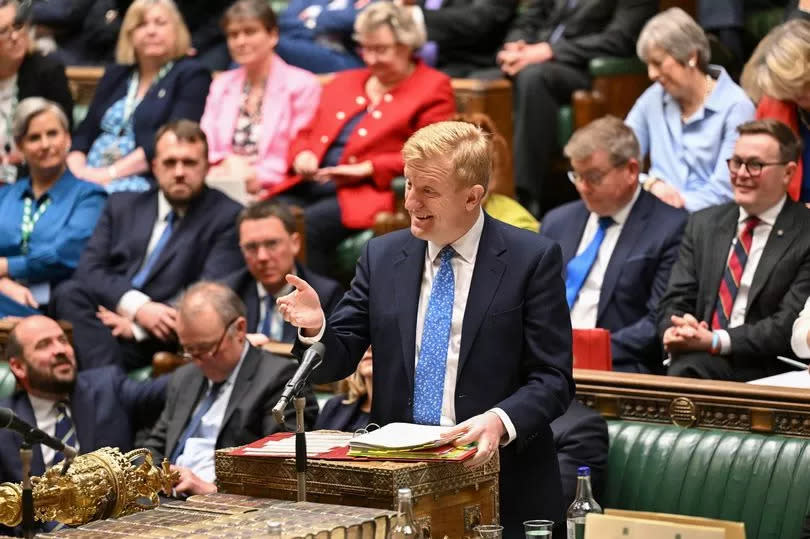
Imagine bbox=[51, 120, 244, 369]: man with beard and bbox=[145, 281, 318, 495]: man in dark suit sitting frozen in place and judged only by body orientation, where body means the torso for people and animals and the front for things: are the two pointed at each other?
no

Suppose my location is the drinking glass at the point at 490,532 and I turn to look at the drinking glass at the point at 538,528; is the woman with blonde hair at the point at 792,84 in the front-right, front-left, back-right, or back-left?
front-left

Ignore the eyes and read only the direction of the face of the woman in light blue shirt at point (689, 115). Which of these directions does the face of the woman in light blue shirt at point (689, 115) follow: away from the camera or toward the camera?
toward the camera

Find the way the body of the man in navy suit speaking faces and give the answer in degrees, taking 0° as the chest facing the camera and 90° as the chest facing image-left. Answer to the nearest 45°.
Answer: approximately 45°

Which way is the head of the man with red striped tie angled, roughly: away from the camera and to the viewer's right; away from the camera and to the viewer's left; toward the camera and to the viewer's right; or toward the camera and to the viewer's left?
toward the camera and to the viewer's left

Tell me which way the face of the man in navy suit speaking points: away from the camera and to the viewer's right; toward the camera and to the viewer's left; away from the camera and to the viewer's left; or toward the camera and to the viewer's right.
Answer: toward the camera and to the viewer's left

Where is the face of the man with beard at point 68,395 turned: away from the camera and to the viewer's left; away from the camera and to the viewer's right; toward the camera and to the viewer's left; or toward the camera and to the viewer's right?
toward the camera and to the viewer's right

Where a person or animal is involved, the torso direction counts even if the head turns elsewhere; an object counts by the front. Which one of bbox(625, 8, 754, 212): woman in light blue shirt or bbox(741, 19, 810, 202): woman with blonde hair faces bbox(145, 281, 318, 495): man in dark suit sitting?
the woman in light blue shirt

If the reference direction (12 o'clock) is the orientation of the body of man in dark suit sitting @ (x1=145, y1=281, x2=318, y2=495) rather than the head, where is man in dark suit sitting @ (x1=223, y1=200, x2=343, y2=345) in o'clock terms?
man in dark suit sitting @ (x1=223, y1=200, x2=343, y2=345) is roughly at 5 o'clock from man in dark suit sitting @ (x1=145, y1=281, x2=318, y2=495).

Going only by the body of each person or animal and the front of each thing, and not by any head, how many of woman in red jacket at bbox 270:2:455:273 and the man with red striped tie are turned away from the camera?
0

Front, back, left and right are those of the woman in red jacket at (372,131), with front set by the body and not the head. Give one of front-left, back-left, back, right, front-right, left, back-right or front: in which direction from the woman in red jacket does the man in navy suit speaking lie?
front-left

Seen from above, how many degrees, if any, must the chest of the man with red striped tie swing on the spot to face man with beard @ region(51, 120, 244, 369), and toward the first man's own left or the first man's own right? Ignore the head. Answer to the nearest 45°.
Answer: approximately 45° to the first man's own right

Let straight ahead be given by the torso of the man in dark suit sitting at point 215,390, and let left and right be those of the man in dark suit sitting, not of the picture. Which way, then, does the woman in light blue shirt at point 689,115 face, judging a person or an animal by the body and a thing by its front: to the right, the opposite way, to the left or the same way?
the same way

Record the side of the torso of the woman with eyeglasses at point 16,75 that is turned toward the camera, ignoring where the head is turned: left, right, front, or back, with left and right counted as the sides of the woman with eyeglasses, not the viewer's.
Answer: front

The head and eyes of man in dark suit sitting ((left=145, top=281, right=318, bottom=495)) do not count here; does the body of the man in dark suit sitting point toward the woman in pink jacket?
no

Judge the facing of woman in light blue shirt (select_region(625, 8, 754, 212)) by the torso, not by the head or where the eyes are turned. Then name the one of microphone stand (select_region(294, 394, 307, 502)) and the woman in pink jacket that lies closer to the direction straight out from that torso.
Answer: the microphone stand

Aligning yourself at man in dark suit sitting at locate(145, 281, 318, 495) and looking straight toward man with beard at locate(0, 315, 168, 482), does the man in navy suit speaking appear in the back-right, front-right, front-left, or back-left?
back-left

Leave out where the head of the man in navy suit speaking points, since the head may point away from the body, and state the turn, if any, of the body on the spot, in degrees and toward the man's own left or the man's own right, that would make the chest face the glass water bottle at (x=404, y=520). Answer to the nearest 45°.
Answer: approximately 45° to the man's own left

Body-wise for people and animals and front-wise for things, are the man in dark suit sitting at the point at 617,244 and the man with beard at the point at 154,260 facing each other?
no
